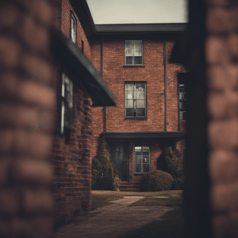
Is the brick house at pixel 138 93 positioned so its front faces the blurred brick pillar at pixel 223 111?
yes

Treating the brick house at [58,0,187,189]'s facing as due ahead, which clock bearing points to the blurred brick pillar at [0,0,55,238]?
The blurred brick pillar is roughly at 12 o'clock from the brick house.

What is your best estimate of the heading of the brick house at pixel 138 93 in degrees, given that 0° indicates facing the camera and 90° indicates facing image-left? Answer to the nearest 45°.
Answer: approximately 0°

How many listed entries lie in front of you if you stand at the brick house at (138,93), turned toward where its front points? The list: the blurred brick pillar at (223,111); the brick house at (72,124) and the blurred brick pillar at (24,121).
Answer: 3
